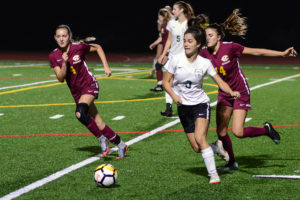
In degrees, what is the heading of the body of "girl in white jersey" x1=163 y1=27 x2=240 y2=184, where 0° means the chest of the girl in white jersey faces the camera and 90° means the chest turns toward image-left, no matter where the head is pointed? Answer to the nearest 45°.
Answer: approximately 45°

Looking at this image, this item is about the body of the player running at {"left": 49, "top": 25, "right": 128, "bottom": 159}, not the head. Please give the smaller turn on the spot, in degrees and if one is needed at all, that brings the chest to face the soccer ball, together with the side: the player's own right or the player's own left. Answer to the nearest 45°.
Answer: approximately 45° to the player's own left

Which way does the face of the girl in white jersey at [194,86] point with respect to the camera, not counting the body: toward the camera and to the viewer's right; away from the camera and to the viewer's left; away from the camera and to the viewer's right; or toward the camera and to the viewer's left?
toward the camera and to the viewer's left

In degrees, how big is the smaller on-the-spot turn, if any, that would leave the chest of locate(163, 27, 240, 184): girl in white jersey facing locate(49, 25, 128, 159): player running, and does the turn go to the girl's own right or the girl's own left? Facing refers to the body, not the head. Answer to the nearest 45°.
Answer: approximately 90° to the girl's own right

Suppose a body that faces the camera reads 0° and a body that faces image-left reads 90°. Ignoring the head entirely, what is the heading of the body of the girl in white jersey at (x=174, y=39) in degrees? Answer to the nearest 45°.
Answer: approximately 45°

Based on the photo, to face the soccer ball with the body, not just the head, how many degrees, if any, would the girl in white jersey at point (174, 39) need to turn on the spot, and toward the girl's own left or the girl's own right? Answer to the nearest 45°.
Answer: approximately 45° to the girl's own left

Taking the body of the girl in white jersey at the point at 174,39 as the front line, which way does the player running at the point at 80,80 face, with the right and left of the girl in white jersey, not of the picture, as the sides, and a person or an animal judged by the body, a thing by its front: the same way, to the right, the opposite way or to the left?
the same way

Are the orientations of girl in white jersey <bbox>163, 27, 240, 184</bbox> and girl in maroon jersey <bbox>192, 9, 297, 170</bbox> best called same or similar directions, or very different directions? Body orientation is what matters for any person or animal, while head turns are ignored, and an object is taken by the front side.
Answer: same or similar directions

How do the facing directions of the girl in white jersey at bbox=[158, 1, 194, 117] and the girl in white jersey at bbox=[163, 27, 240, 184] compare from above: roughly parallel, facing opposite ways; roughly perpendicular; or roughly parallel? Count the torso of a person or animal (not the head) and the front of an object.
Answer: roughly parallel

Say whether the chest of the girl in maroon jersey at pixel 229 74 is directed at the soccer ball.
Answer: yes

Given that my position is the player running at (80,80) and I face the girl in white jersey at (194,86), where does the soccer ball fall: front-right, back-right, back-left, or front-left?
front-right

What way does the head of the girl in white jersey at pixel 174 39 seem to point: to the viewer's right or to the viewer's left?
to the viewer's left

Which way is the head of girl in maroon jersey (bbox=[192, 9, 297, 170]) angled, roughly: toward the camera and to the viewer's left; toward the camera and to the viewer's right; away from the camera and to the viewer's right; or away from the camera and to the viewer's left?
toward the camera and to the viewer's left
